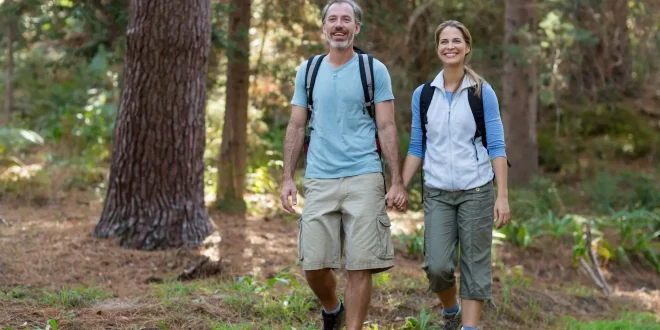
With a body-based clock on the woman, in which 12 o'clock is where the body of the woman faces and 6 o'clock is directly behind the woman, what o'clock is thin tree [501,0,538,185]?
The thin tree is roughly at 6 o'clock from the woman.

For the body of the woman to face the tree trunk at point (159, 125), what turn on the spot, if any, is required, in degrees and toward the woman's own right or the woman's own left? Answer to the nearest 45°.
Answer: approximately 135° to the woman's own right

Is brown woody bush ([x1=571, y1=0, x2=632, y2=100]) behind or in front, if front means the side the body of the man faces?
behind

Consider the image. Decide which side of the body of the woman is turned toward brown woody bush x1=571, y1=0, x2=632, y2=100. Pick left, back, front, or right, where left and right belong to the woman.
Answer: back

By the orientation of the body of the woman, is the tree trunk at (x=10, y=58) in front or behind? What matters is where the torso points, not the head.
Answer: behind

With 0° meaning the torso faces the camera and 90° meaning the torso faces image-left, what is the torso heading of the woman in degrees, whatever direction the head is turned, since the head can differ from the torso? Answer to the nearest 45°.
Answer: approximately 0°

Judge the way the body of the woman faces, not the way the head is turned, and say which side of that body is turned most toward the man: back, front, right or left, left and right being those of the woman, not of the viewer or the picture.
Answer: right

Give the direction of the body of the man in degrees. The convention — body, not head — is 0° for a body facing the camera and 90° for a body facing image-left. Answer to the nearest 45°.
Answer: approximately 0°

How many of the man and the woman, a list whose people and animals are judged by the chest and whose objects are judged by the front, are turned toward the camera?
2

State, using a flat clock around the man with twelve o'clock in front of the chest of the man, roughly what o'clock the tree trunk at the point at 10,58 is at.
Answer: The tree trunk is roughly at 5 o'clock from the man.
